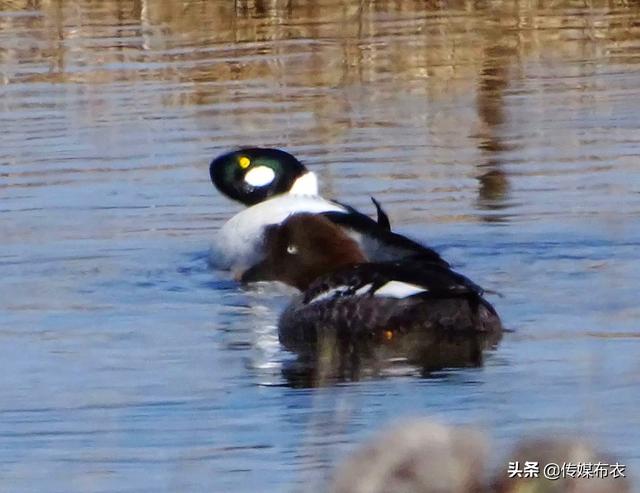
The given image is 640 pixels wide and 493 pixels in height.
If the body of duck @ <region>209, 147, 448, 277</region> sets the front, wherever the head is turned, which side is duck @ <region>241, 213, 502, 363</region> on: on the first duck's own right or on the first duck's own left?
on the first duck's own left

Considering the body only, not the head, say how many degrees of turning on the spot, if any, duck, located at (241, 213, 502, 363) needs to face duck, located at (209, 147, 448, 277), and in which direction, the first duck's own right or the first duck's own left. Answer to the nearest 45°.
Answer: approximately 90° to the first duck's own right

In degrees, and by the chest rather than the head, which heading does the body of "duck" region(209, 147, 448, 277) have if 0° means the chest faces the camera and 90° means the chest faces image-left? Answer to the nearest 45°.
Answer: approximately 90°

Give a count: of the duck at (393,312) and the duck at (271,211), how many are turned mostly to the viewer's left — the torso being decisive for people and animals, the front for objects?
2

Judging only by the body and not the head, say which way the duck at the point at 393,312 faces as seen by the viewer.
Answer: to the viewer's left
